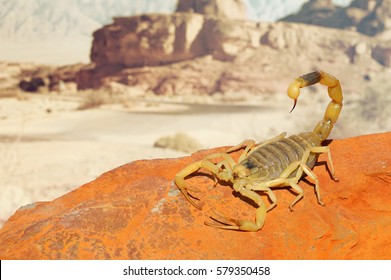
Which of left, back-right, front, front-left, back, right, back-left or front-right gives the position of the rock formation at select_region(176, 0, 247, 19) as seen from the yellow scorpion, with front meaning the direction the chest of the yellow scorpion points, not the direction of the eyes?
back-right

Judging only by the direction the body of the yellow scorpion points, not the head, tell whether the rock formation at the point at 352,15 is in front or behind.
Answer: behind

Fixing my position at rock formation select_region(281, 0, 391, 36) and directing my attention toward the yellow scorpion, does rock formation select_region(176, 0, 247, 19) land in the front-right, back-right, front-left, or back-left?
front-right
